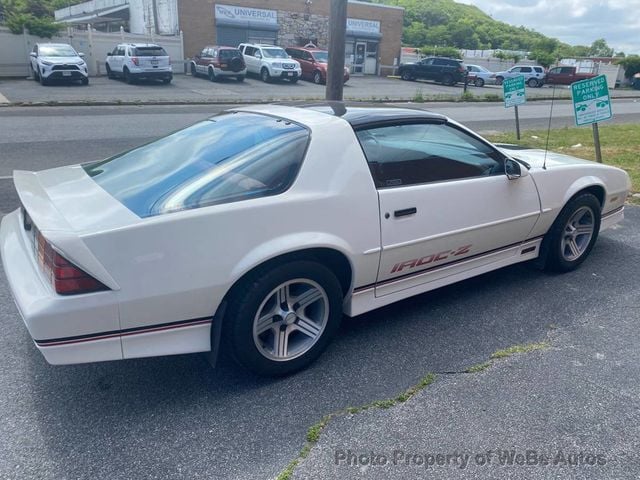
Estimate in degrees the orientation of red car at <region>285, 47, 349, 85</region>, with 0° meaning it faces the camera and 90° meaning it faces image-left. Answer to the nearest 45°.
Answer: approximately 315°

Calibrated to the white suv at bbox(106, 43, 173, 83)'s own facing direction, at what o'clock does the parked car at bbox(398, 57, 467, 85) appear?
The parked car is roughly at 4 o'clock from the white suv.

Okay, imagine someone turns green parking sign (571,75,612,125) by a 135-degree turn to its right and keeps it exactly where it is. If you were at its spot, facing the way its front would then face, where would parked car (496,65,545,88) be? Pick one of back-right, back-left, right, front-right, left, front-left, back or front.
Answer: front-right

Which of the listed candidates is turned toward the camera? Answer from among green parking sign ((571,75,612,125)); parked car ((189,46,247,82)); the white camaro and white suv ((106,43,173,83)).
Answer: the green parking sign

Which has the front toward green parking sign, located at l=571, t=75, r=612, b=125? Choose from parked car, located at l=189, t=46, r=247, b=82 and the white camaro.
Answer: the white camaro

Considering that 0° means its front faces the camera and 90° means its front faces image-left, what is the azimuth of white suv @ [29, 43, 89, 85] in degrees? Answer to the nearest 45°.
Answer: approximately 315°

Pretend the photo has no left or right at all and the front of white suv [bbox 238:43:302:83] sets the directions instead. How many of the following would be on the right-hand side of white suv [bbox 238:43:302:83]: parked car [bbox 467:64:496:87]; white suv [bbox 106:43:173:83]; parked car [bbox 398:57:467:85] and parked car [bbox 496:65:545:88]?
1

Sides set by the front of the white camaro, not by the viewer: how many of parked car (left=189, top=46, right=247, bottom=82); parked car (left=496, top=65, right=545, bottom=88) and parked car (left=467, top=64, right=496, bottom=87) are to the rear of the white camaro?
0

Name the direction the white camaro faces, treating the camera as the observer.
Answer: facing away from the viewer and to the right of the viewer

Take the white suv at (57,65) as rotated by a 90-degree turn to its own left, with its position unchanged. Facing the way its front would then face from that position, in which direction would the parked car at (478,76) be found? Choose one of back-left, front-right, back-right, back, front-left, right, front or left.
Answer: front-right

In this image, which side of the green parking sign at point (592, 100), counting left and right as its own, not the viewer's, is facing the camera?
front

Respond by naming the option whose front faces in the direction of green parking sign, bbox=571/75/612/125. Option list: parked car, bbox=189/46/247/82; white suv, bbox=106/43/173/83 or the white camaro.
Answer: the white camaro

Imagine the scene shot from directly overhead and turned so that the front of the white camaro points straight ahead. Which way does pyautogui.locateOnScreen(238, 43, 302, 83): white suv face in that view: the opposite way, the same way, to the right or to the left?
to the right

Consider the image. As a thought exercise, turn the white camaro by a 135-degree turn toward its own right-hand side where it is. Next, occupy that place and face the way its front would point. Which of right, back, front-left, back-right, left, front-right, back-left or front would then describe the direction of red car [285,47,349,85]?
back

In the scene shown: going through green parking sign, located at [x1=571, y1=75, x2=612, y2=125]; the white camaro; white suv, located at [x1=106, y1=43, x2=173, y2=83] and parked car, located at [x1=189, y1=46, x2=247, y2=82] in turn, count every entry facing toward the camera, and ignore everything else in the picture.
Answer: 1

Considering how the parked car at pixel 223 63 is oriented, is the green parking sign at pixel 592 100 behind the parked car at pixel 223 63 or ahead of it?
behind
